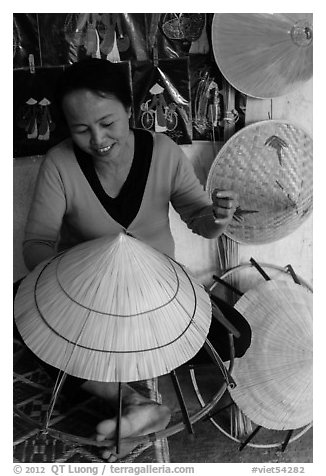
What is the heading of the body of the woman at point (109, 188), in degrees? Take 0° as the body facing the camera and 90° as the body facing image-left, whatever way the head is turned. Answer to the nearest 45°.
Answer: approximately 0°
